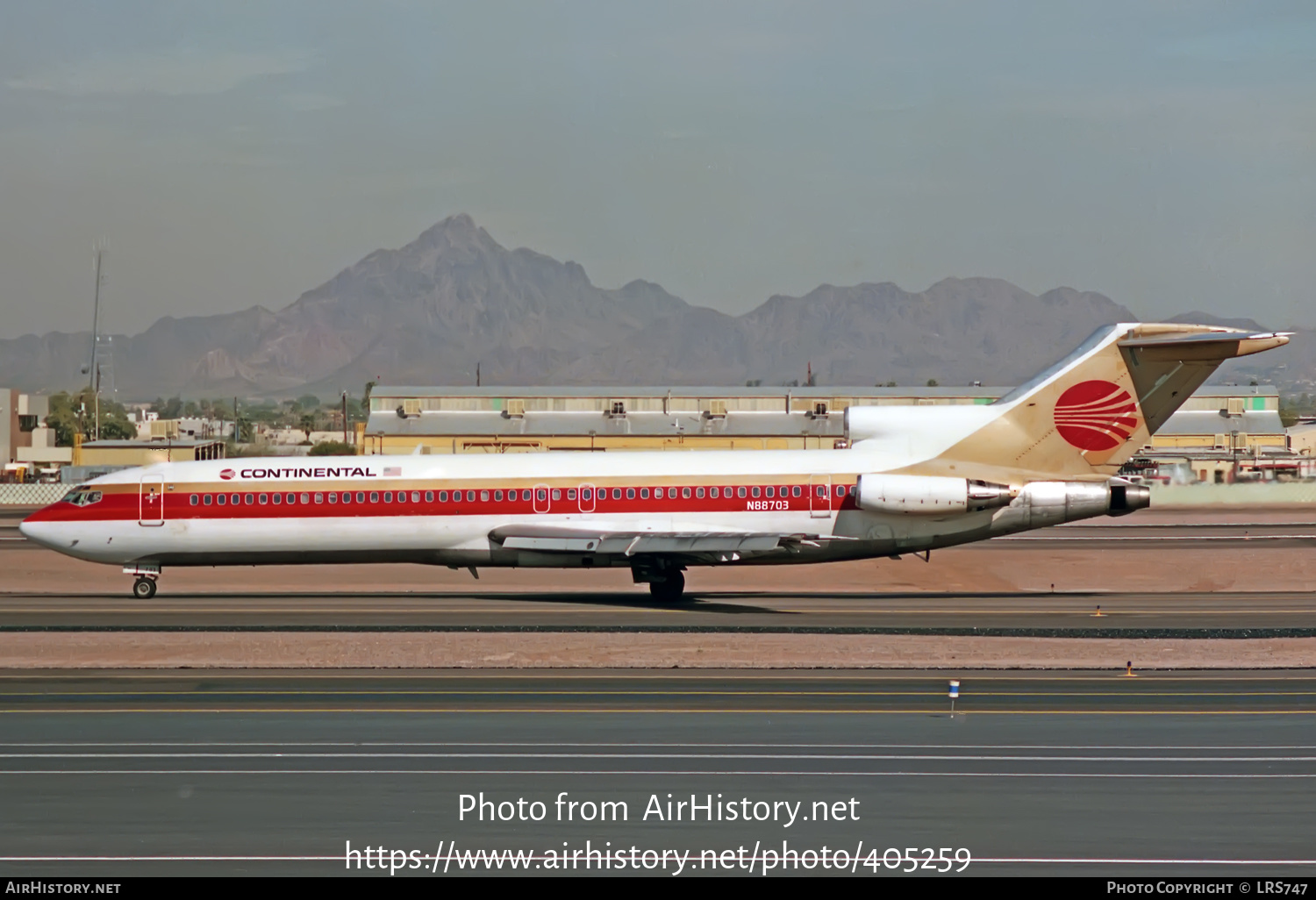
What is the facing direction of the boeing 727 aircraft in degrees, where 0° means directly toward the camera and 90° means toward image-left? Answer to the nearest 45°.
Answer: approximately 90°
